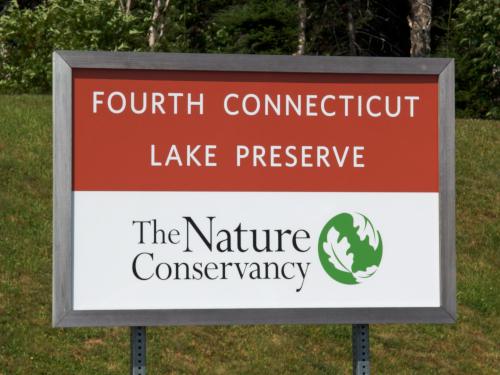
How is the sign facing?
toward the camera
